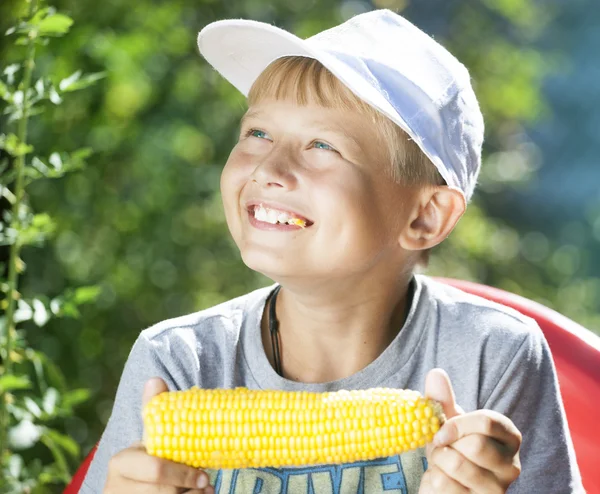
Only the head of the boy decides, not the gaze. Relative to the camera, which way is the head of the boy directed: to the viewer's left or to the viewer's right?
to the viewer's left

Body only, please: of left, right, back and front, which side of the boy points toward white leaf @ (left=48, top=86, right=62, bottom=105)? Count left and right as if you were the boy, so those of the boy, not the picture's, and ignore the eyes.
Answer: right

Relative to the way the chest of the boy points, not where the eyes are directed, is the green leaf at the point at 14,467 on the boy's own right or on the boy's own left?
on the boy's own right

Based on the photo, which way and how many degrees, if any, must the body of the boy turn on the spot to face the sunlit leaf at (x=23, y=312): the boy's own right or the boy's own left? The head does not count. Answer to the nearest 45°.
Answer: approximately 90° to the boy's own right

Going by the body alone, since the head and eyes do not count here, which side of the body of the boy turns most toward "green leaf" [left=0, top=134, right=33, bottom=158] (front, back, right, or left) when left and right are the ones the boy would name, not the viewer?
right

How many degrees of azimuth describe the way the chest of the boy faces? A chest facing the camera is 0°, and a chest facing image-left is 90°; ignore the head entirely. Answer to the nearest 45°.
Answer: approximately 0°

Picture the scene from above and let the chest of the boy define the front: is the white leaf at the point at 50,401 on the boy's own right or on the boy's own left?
on the boy's own right
